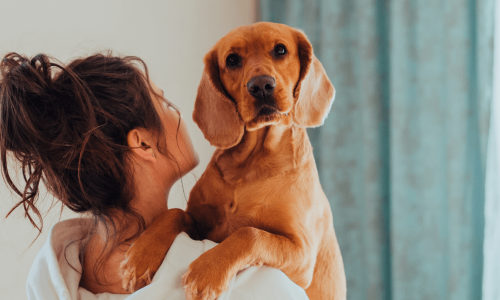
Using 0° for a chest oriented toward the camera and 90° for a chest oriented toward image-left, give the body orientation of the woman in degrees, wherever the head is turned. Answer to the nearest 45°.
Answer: approximately 225°

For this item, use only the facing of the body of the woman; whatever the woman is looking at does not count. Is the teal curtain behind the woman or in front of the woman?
in front

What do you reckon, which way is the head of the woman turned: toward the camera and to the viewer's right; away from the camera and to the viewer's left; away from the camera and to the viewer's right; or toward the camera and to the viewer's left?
away from the camera and to the viewer's right
